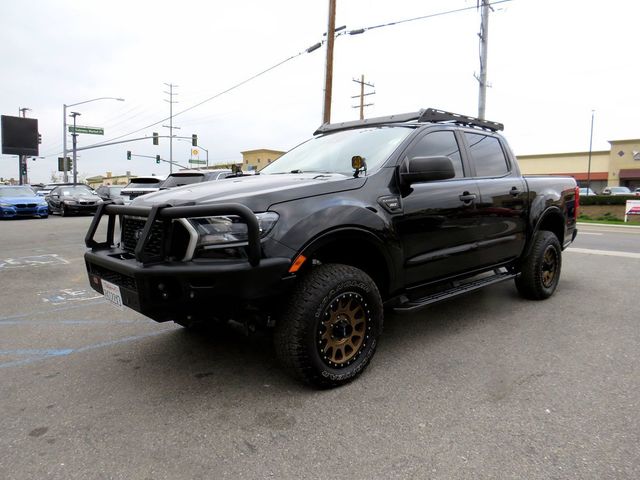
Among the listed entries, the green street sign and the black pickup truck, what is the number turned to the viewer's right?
0

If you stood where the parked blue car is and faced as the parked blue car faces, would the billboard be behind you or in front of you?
behind

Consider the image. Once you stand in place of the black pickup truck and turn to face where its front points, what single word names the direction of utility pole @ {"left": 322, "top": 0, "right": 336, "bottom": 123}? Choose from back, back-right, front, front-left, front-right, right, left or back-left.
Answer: back-right

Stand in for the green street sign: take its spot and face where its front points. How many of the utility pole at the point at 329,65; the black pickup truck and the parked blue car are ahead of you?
3

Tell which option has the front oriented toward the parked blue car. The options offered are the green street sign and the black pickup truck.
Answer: the green street sign

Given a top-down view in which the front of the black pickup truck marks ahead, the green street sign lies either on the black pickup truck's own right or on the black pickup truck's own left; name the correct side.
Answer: on the black pickup truck's own right

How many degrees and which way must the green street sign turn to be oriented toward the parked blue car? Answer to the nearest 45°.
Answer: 0° — it already faces it

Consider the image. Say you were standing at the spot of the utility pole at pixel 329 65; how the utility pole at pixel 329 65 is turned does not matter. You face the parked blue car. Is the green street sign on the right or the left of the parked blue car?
right

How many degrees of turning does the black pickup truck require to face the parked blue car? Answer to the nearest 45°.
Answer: approximately 90° to its right

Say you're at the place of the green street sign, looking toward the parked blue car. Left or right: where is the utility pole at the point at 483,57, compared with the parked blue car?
left

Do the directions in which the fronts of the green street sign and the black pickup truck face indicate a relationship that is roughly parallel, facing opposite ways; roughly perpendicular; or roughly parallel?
roughly perpendicular

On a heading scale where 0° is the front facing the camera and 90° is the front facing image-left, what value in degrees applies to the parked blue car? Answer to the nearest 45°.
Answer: approximately 315°

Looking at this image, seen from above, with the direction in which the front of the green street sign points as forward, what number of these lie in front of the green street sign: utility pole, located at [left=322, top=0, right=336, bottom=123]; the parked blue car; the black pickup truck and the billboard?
3
